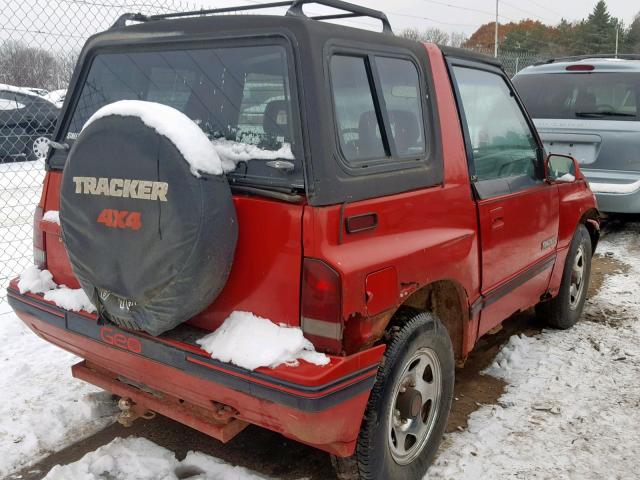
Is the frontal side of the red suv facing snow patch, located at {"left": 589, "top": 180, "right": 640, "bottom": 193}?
yes

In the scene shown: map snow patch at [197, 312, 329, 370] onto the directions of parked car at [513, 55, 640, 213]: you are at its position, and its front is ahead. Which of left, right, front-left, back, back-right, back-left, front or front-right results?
back

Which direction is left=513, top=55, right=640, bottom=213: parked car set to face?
away from the camera

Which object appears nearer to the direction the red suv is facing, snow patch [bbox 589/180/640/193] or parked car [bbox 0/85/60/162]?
the snow patch

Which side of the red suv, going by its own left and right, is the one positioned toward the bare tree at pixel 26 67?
left

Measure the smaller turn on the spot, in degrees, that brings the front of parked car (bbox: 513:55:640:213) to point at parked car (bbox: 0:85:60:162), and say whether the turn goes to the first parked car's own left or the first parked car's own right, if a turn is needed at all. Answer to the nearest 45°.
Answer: approximately 90° to the first parked car's own left

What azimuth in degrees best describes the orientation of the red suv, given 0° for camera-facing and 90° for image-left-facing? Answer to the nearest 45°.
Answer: approximately 225°
